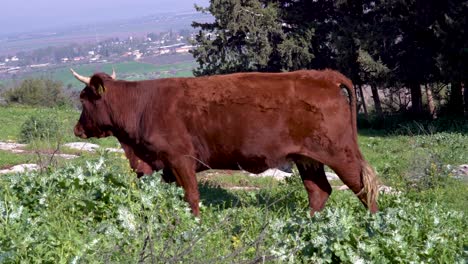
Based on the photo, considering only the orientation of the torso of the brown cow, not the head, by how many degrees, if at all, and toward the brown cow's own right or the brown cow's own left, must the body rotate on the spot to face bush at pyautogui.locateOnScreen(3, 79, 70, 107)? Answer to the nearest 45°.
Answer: approximately 90° to the brown cow's own right

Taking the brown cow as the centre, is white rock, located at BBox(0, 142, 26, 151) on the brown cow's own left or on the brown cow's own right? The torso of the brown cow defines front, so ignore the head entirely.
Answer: on the brown cow's own right

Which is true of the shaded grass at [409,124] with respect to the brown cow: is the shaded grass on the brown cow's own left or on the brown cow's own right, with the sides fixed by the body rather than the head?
on the brown cow's own right

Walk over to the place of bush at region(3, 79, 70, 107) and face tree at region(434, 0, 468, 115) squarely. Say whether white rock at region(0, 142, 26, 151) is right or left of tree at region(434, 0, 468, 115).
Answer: right

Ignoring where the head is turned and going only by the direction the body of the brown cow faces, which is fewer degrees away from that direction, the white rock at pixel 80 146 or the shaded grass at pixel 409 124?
the white rock

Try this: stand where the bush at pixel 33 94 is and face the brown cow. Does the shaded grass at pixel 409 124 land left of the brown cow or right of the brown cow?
left

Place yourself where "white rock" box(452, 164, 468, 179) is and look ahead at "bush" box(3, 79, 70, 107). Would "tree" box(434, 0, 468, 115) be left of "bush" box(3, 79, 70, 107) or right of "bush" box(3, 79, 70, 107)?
right

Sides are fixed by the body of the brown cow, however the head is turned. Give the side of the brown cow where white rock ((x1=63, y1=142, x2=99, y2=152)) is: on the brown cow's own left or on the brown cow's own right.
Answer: on the brown cow's own right

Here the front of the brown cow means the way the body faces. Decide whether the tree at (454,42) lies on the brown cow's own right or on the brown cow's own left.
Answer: on the brown cow's own right

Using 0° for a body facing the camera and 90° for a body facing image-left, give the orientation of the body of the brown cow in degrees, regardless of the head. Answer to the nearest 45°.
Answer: approximately 90°
